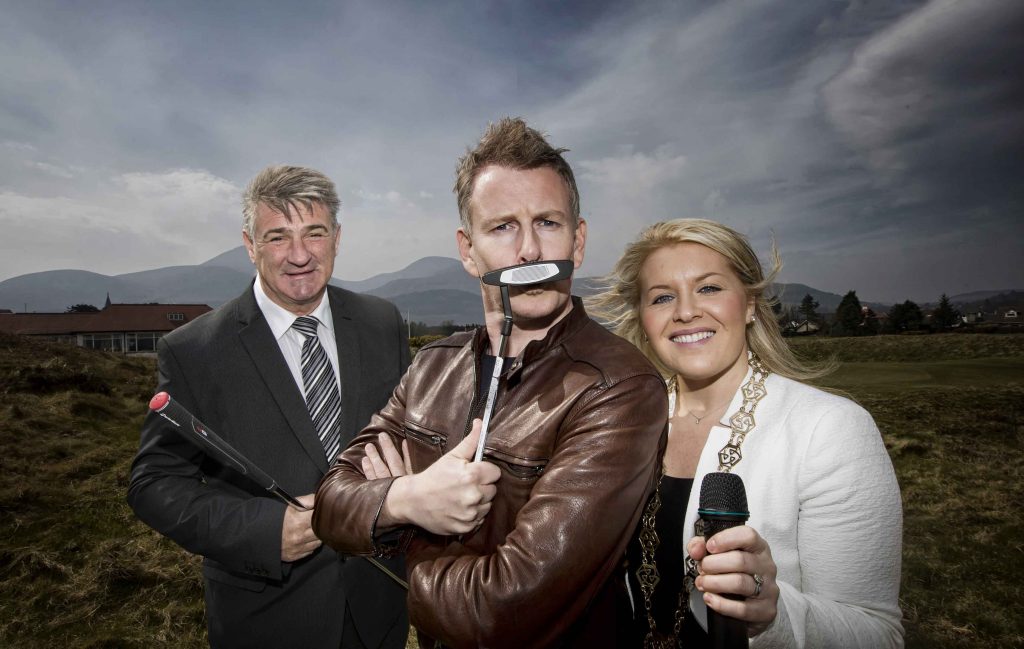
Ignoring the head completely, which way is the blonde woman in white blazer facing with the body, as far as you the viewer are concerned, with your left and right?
facing the viewer and to the left of the viewer

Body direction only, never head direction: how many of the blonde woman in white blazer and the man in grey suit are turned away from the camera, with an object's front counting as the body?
0

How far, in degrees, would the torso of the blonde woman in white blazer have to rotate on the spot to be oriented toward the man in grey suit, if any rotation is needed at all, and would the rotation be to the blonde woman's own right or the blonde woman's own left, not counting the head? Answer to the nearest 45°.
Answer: approximately 45° to the blonde woman's own right

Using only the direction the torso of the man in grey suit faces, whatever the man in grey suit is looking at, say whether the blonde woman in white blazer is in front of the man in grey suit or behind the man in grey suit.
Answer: in front

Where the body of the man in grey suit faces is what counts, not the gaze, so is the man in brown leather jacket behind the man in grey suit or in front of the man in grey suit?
in front

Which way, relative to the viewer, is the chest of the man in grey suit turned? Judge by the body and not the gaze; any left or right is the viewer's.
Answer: facing the viewer and to the right of the viewer
